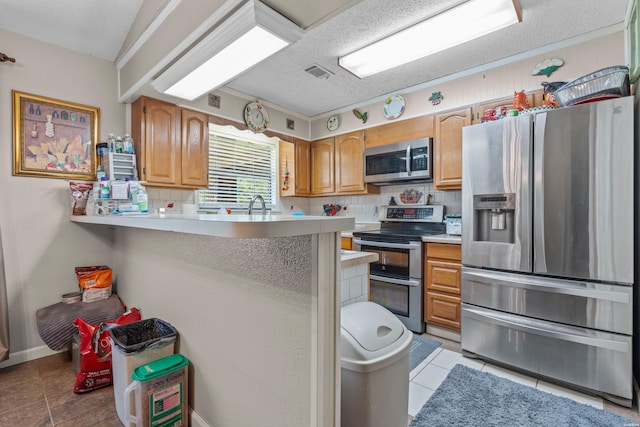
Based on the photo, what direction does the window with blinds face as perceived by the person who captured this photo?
facing the viewer and to the right of the viewer

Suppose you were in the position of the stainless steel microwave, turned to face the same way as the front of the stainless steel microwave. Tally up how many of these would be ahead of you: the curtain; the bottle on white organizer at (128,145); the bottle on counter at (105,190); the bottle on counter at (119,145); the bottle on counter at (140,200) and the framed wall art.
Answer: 6

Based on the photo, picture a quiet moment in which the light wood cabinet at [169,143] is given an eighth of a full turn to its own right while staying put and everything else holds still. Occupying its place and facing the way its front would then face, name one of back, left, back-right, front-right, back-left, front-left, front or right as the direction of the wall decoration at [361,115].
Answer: left

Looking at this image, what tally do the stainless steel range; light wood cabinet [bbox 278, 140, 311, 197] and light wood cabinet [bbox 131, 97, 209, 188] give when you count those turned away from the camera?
0

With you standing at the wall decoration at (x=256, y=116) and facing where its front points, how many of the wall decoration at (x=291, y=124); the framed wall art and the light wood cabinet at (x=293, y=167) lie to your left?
2

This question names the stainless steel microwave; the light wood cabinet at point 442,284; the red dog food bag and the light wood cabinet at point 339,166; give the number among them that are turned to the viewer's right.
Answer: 0

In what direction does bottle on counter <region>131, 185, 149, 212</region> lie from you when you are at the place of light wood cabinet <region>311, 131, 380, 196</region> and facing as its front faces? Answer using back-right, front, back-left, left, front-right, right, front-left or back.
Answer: front

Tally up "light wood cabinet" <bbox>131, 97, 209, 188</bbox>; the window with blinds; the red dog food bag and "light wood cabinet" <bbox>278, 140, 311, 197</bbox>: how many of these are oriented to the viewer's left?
0

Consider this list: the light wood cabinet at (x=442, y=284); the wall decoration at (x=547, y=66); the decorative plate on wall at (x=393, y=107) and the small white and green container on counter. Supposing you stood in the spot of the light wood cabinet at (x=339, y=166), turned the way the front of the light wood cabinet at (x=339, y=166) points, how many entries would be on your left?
4

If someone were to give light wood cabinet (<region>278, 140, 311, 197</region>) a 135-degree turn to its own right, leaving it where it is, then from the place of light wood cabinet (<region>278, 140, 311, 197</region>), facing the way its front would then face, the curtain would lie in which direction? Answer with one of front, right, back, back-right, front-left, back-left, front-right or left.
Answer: front-left
